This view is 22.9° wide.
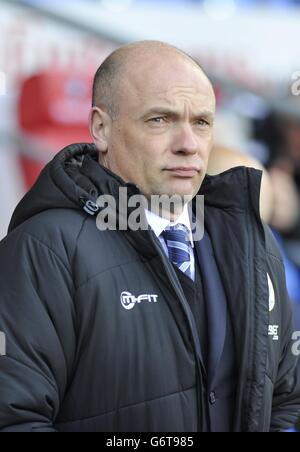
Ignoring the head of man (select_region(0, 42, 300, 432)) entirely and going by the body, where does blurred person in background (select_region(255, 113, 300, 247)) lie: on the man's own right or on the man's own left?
on the man's own left

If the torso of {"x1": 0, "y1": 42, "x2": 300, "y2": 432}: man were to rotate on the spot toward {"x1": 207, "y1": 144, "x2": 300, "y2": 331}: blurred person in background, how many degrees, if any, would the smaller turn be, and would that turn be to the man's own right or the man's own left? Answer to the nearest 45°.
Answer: approximately 135° to the man's own left

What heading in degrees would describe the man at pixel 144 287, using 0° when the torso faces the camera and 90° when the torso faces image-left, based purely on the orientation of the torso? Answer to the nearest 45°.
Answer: approximately 315°
